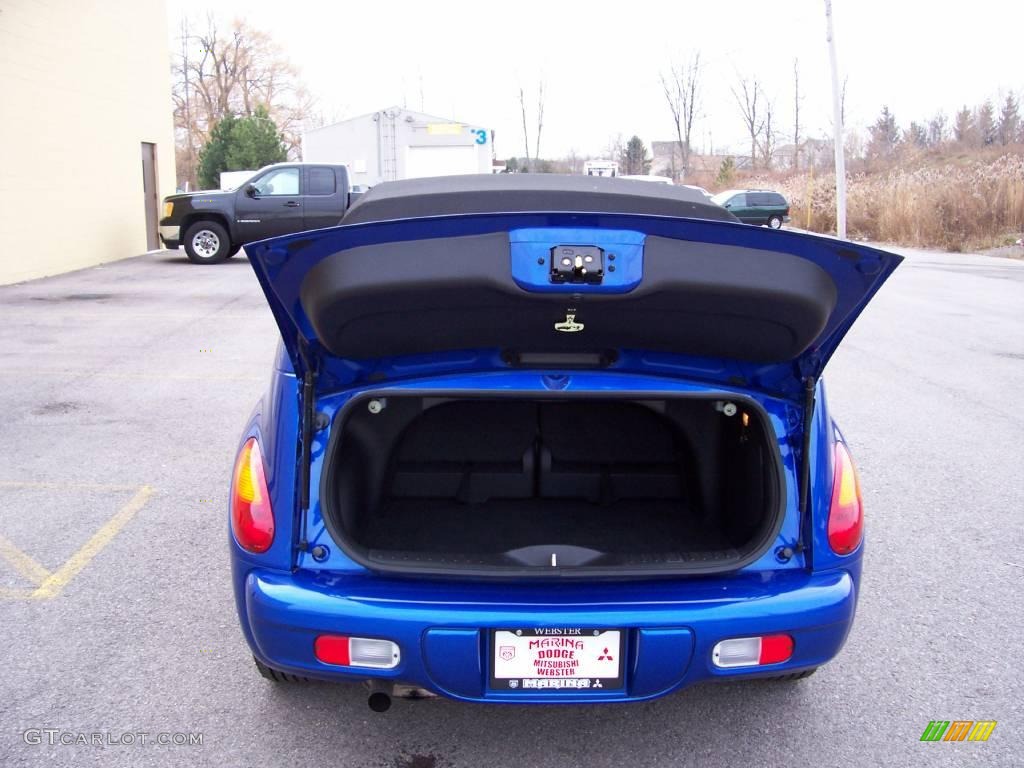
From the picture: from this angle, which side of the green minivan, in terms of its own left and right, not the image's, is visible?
left

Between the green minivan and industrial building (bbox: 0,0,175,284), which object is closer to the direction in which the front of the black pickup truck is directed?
the industrial building

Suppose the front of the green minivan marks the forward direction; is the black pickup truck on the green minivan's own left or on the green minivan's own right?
on the green minivan's own left

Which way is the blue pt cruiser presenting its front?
away from the camera

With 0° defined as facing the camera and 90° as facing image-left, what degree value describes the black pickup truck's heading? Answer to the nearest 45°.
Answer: approximately 90°

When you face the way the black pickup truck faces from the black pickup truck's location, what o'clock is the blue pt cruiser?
The blue pt cruiser is roughly at 9 o'clock from the black pickup truck.

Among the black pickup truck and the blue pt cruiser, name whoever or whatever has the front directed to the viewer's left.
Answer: the black pickup truck

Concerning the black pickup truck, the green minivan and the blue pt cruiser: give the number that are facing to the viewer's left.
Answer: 2
